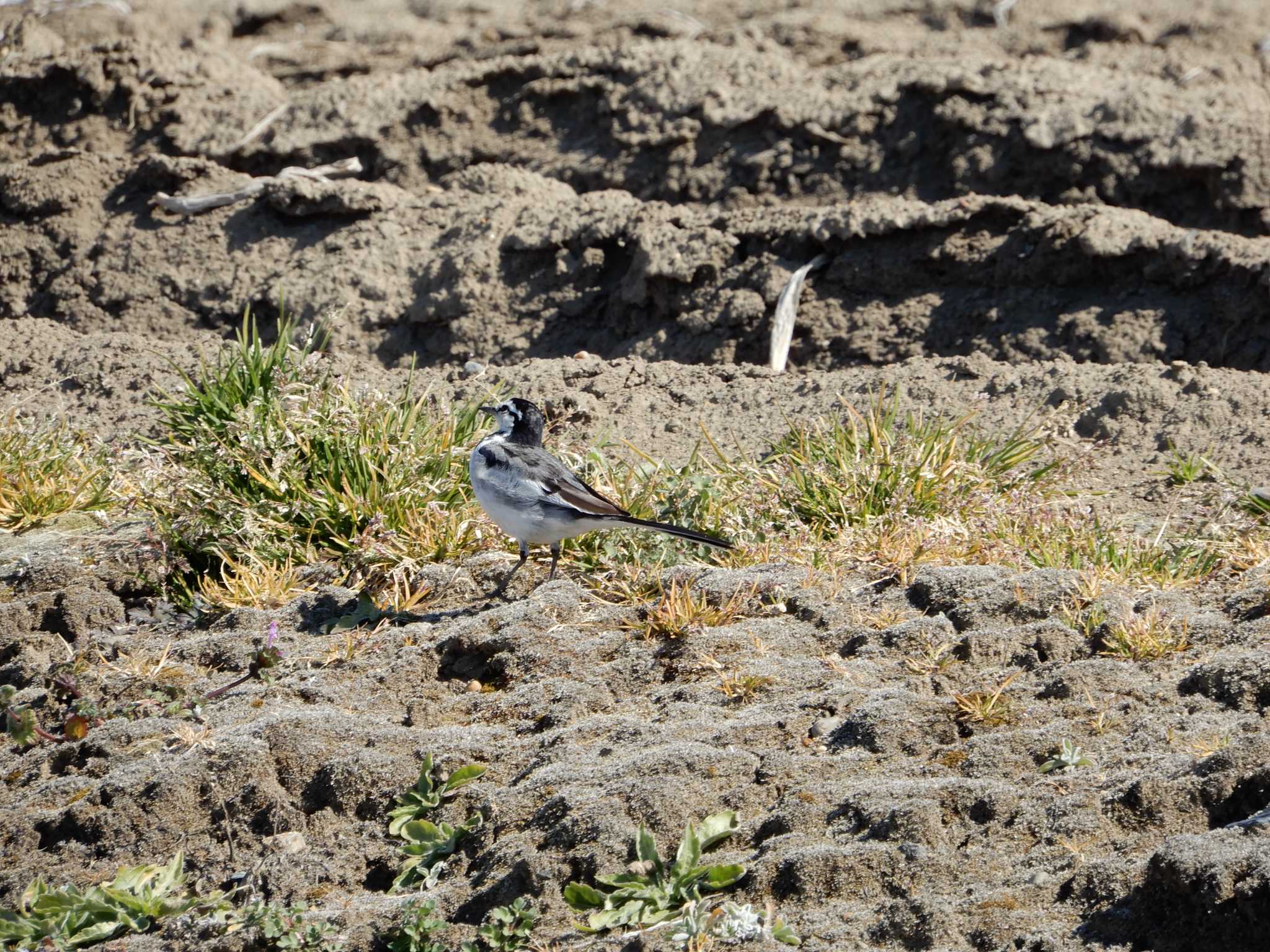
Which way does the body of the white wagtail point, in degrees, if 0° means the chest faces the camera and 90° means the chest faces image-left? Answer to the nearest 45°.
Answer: approximately 90°

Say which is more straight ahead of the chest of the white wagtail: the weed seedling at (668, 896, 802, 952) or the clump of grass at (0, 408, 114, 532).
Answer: the clump of grass

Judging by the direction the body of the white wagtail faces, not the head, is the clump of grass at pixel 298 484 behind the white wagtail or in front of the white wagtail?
in front

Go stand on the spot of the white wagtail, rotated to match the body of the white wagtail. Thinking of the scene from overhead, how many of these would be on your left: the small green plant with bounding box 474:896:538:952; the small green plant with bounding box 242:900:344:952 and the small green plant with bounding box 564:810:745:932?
3

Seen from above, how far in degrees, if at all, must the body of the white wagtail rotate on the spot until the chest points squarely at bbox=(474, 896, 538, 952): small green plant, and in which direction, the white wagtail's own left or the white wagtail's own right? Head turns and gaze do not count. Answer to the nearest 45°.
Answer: approximately 90° to the white wagtail's own left

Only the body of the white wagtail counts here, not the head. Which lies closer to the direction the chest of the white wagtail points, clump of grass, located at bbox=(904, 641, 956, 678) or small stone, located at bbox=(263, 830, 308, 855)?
the small stone

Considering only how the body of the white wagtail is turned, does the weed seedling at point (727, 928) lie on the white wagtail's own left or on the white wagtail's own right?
on the white wagtail's own left

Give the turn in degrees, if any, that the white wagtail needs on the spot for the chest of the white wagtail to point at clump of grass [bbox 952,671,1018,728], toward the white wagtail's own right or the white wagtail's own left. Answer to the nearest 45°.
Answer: approximately 135° to the white wagtail's own left

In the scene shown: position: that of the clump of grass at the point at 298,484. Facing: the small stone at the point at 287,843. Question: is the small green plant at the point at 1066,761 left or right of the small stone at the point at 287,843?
left

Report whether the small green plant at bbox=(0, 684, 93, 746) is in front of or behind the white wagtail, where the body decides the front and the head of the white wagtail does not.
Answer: in front

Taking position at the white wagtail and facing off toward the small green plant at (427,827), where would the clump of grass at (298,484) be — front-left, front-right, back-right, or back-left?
back-right

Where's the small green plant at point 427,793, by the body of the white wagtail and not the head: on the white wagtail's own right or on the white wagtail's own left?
on the white wagtail's own left

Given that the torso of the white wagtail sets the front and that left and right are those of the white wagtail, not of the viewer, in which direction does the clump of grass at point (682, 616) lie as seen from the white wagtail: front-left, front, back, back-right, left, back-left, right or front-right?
back-left

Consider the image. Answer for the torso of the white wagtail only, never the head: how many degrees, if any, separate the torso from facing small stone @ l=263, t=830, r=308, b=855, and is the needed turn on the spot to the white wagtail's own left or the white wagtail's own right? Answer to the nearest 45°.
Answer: approximately 90° to the white wagtail's own left

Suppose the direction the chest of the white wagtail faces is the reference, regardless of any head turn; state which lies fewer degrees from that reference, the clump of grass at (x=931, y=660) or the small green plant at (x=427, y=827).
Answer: the small green plant
